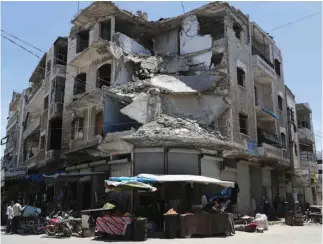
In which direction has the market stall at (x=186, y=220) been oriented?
toward the camera

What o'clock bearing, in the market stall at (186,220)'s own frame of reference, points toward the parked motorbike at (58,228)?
The parked motorbike is roughly at 3 o'clock from the market stall.

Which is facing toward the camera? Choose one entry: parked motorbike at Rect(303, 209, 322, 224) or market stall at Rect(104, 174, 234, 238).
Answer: the market stall
